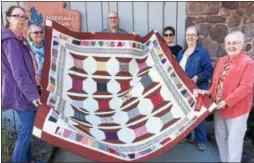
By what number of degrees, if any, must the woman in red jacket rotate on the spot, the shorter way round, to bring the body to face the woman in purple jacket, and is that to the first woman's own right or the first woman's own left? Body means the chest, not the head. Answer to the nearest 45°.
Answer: approximately 45° to the first woman's own right

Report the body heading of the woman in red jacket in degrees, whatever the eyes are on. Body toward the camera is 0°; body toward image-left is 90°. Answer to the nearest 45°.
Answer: approximately 45°
